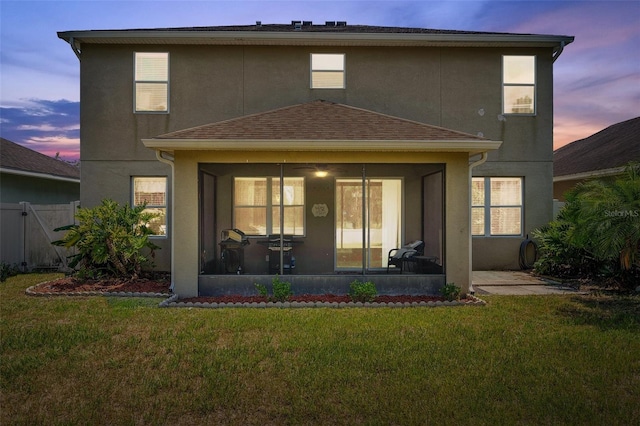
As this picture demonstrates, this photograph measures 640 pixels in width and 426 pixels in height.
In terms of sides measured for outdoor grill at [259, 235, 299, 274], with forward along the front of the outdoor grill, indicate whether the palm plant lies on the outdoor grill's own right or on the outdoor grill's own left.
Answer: on the outdoor grill's own left

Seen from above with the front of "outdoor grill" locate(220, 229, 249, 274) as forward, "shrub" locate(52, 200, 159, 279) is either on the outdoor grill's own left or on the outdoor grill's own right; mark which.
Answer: on the outdoor grill's own right

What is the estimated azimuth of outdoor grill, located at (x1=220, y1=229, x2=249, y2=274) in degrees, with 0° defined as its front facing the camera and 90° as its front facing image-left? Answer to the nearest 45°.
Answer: approximately 315°

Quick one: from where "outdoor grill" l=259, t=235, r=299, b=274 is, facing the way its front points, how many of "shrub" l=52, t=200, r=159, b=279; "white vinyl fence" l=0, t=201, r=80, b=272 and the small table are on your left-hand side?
1

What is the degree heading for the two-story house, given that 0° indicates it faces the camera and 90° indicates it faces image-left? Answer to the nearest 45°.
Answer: approximately 180°

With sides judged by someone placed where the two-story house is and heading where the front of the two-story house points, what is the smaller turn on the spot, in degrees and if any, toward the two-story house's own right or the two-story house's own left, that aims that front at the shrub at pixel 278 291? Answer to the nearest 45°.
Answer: approximately 180°

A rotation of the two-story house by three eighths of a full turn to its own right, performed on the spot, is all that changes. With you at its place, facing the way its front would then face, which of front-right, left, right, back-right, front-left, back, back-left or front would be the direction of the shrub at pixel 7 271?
back-right

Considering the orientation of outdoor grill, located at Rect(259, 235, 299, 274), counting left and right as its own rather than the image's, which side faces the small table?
left

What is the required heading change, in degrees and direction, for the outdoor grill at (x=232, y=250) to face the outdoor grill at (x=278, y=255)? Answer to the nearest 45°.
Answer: approximately 45° to its left

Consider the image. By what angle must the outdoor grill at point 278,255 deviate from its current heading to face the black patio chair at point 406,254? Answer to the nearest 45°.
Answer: approximately 90° to its left

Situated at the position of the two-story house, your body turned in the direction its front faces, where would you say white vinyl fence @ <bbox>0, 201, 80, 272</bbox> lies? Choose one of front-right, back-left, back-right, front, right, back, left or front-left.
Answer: left

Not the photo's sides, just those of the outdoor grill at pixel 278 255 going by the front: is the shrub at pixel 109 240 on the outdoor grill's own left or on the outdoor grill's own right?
on the outdoor grill's own right
